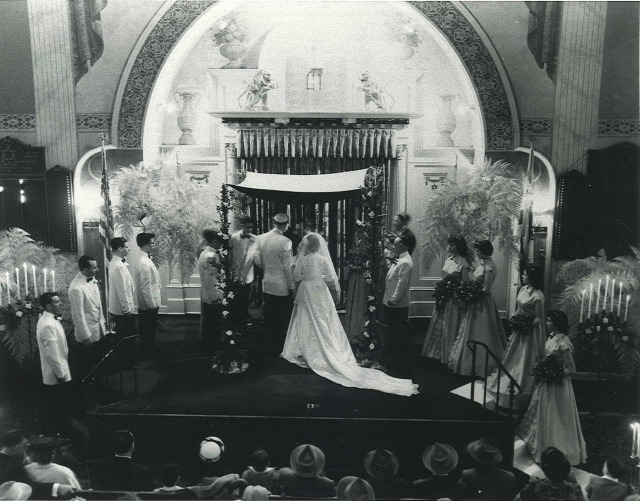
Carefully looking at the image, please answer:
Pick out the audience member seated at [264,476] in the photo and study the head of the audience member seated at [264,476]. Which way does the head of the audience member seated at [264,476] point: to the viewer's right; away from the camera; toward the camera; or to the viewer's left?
away from the camera

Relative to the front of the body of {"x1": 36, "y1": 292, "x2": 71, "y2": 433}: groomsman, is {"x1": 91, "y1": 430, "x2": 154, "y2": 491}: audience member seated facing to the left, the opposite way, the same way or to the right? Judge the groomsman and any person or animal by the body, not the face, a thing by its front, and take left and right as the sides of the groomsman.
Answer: to the left

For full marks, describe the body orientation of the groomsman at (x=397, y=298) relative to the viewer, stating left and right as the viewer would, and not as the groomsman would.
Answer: facing to the left of the viewer

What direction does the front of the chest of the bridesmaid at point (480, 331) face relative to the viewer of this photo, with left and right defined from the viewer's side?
facing to the left of the viewer

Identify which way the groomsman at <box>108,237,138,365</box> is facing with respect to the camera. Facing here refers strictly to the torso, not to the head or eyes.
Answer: to the viewer's right

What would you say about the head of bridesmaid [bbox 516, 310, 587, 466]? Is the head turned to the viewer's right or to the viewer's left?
to the viewer's left

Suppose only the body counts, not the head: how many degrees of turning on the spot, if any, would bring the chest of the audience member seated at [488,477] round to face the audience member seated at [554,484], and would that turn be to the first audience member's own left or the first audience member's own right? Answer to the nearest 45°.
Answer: approximately 90° to the first audience member's own right

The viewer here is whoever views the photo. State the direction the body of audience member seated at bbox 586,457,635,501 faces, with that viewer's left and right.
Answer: facing away from the viewer and to the left of the viewer

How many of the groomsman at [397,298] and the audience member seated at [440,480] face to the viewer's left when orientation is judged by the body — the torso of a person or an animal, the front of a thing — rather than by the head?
1

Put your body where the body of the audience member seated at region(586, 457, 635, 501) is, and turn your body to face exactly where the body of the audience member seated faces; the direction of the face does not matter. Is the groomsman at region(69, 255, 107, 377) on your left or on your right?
on your left

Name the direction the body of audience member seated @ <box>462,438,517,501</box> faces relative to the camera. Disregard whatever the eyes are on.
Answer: away from the camera

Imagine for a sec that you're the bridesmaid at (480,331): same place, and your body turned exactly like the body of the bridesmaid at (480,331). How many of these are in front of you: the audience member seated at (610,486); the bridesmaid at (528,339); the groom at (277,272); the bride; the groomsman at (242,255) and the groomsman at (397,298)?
4

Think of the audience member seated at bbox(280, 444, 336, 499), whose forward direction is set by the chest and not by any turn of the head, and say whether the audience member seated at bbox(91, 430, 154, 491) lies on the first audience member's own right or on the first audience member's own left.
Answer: on the first audience member's own left

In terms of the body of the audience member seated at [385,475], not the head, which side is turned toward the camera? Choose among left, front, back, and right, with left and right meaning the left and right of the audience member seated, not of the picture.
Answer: back

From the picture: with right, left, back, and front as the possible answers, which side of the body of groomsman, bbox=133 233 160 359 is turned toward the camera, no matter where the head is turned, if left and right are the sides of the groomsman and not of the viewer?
right

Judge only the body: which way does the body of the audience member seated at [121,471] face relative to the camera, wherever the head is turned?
away from the camera

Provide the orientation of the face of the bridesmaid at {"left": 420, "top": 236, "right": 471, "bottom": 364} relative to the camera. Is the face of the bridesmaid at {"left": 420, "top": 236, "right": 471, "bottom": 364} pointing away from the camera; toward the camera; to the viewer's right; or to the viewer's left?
to the viewer's left

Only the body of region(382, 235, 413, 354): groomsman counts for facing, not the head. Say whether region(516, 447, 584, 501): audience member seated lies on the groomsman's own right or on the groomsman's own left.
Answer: on the groomsman's own left
